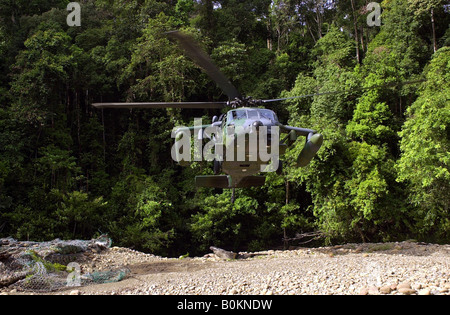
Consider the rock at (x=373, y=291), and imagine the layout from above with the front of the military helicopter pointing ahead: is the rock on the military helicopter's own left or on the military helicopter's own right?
on the military helicopter's own left

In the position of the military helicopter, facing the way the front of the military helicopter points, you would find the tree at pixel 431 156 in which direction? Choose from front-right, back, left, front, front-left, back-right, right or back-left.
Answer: back-left

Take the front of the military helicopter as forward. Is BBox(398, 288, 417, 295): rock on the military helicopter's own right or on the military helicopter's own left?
on the military helicopter's own left

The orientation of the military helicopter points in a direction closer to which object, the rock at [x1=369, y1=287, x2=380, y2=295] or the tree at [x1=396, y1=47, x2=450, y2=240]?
the rock

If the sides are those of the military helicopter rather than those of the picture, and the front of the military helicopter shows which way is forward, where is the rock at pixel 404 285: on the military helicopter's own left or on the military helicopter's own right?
on the military helicopter's own left

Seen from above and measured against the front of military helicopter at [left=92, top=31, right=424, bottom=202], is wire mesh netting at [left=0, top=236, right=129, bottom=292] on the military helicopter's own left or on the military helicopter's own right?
on the military helicopter's own right

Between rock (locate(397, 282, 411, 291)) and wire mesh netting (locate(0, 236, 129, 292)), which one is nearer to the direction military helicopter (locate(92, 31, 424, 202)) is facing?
the rock

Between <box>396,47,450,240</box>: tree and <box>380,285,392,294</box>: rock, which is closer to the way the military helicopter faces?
the rock

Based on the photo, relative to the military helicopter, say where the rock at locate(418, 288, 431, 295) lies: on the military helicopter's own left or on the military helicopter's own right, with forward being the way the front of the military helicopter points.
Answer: on the military helicopter's own left

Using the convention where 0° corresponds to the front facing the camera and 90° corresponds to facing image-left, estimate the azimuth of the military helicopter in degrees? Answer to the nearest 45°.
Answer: approximately 0°
